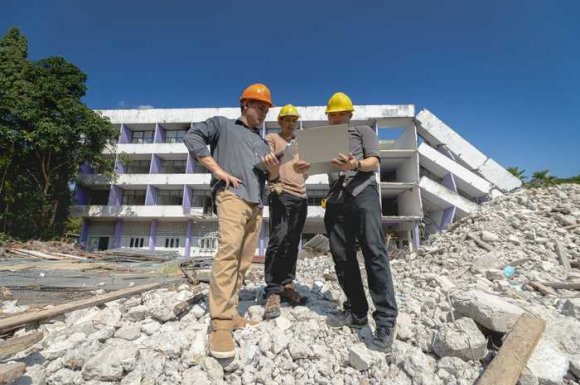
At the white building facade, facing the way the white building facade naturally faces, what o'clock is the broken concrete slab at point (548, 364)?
The broken concrete slab is roughly at 11 o'clock from the white building facade.

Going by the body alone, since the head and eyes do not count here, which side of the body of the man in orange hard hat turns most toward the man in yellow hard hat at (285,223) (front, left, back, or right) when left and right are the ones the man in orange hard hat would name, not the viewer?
left

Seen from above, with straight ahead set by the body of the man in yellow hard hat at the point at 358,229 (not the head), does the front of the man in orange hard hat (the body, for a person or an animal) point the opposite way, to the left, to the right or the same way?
to the left

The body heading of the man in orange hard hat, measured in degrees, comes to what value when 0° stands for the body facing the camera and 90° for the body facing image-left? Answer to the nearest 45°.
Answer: approximately 315°

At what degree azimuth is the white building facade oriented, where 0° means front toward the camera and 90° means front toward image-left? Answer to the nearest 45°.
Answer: approximately 0°

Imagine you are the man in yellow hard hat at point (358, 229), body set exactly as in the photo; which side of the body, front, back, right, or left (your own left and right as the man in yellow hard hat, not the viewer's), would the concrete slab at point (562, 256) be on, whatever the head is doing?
back

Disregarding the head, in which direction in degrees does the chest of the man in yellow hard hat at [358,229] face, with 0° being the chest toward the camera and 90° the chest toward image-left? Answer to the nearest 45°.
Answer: approximately 45°

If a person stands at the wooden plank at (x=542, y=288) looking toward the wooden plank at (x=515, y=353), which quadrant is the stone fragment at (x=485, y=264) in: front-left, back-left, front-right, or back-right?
back-right
